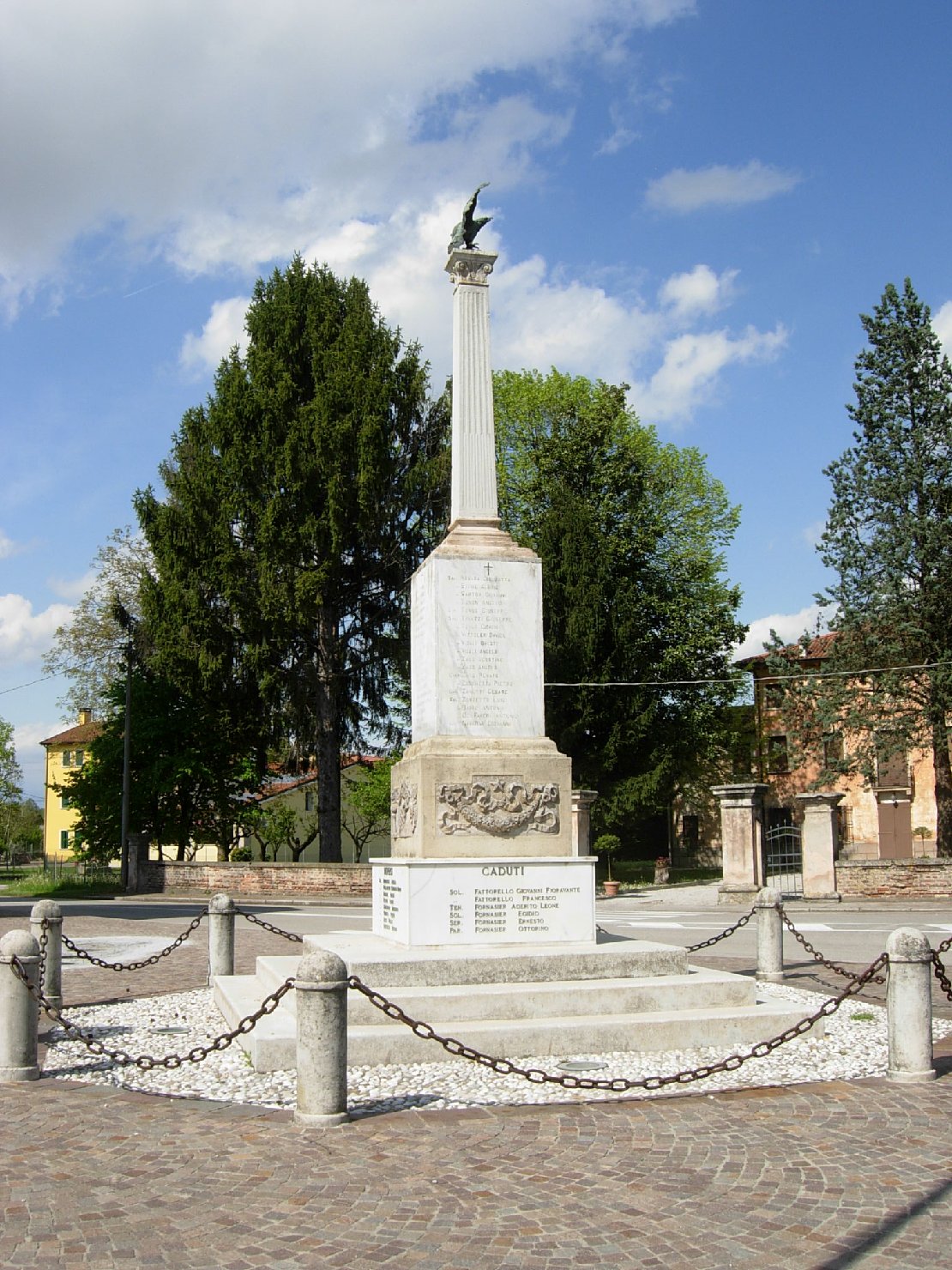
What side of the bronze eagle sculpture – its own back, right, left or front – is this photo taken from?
right

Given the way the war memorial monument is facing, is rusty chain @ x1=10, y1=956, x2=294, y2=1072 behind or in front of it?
in front

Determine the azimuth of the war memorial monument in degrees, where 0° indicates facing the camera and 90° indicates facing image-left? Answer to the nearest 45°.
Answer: approximately 0°

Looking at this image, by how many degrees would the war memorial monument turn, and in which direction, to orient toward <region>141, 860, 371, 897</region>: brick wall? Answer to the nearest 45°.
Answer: approximately 180°

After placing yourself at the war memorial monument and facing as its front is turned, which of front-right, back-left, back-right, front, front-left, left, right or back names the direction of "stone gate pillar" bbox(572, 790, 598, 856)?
back

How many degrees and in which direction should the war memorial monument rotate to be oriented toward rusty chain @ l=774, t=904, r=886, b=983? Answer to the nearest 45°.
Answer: approximately 90° to its left
